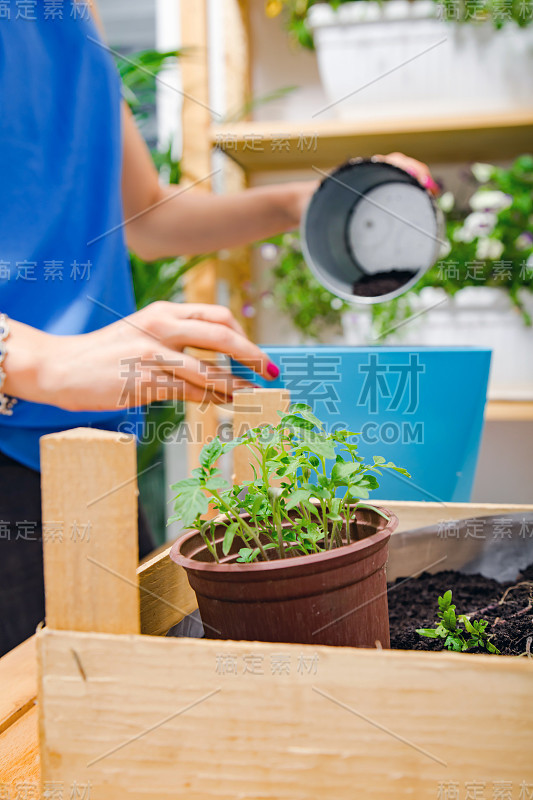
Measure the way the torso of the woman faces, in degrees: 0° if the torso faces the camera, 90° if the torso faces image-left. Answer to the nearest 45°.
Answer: approximately 315°
